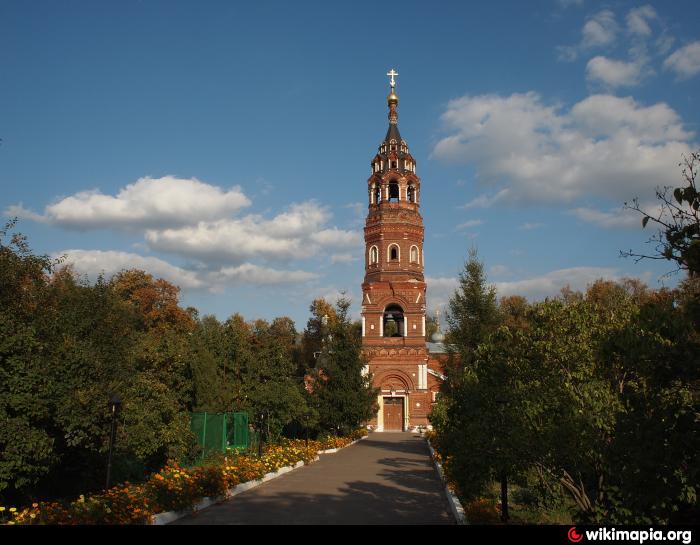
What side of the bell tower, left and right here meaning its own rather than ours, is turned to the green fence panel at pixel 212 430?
front

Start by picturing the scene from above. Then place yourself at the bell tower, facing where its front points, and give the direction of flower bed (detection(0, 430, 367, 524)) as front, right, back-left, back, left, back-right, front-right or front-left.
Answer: front

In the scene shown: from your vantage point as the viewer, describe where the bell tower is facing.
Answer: facing the viewer

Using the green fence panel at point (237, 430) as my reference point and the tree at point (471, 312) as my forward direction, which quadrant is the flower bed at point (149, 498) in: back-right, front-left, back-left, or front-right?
back-right

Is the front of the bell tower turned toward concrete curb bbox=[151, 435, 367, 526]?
yes
